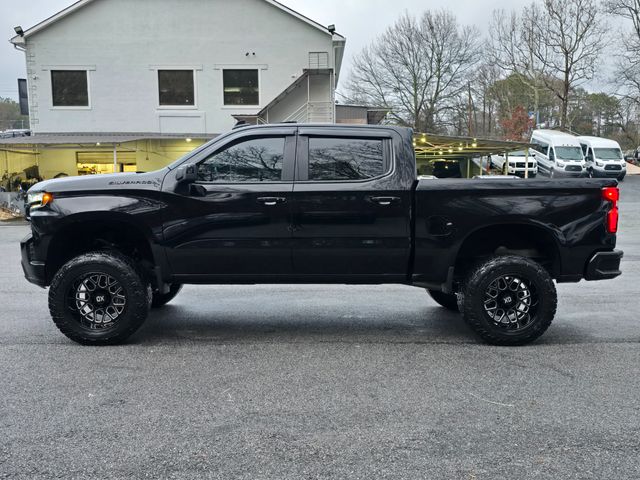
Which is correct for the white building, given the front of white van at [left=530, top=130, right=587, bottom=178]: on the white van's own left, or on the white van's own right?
on the white van's own right

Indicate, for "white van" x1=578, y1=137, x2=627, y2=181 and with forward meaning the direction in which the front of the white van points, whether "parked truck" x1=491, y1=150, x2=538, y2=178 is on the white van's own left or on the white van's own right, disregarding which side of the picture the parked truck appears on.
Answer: on the white van's own right

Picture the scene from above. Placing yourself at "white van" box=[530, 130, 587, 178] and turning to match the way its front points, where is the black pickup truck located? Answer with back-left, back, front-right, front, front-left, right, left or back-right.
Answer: front-right

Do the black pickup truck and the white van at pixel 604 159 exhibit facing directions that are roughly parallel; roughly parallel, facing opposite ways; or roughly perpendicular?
roughly perpendicular

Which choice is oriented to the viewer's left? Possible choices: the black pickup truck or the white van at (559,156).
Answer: the black pickup truck

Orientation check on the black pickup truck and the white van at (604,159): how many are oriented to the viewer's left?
1

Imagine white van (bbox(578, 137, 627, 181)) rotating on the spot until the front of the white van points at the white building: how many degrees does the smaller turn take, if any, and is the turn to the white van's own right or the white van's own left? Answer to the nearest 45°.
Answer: approximately 90° to the white van's own right

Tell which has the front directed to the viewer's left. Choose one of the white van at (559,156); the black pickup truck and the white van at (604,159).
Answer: the black pickup truck

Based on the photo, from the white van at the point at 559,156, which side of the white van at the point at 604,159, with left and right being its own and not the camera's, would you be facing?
right

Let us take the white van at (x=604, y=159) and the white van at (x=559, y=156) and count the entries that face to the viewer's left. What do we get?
0

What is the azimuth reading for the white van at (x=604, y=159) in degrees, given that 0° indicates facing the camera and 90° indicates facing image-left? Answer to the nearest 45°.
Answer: approximately 315°

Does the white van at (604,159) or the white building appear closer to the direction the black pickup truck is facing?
the white building

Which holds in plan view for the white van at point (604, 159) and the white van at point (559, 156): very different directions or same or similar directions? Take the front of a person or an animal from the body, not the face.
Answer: same or similar directions

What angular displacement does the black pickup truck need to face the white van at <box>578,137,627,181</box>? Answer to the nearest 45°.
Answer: approximately 135° to its right

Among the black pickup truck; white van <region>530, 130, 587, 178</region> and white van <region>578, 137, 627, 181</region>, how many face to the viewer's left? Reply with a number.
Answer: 1

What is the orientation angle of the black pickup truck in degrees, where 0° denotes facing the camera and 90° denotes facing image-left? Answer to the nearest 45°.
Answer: approximately 90°

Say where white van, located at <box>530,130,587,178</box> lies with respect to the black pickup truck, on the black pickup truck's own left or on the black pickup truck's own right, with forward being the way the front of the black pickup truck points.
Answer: on the black pickup truck's own right
